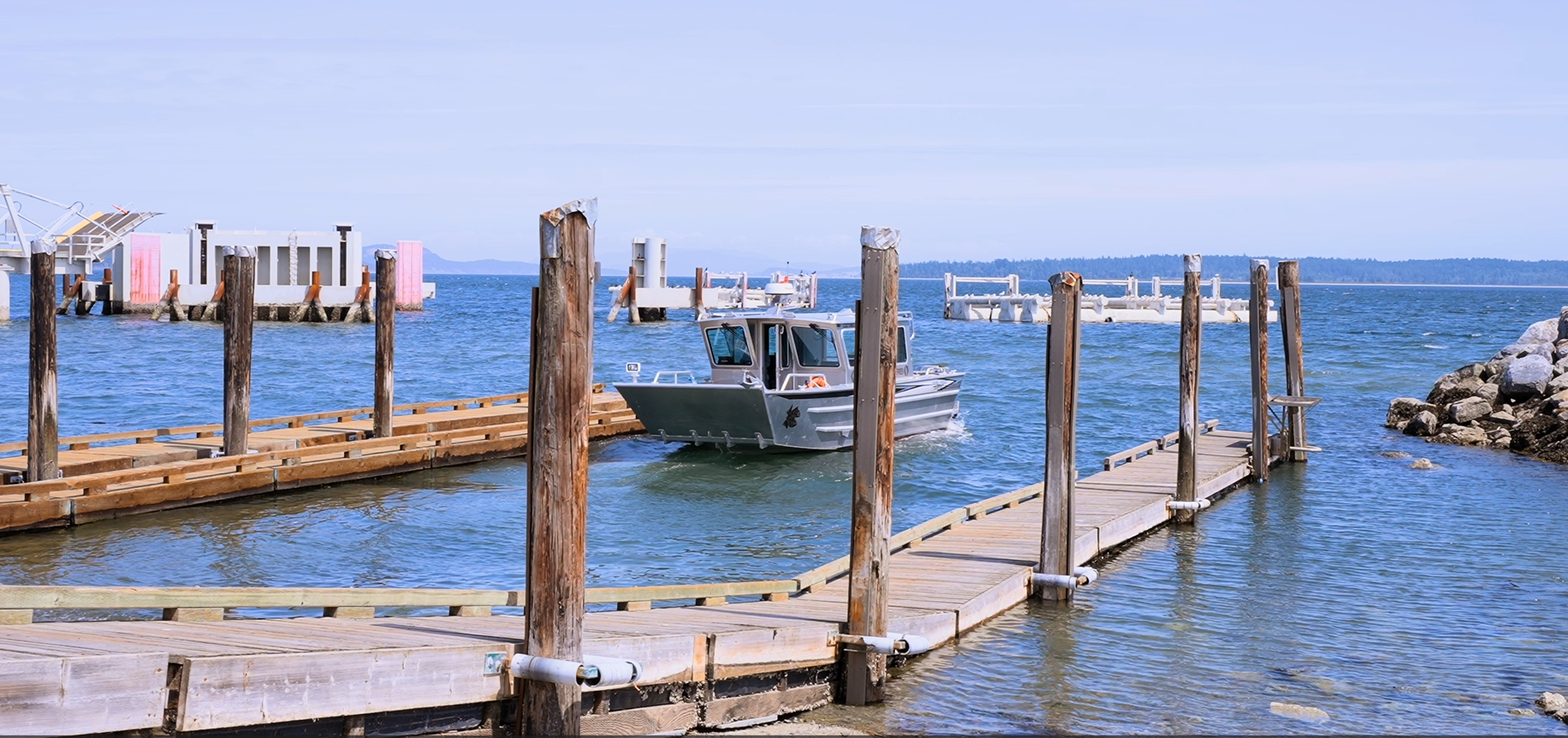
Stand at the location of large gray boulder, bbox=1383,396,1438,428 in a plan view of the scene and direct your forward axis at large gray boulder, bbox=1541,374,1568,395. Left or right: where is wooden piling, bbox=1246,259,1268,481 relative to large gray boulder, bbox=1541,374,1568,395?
right

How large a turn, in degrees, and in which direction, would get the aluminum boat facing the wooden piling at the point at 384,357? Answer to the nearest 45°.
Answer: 0° — it already faces it

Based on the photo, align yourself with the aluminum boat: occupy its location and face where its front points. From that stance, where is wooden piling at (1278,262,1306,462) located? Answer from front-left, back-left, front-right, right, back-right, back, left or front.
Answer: back-left

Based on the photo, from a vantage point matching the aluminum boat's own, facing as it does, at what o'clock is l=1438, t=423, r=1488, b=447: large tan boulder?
The large tan boulder is roughly at 7 o'clock from the aluminum boat.

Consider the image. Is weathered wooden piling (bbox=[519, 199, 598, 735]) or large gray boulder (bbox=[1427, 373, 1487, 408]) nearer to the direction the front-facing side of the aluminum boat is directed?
the weathered wooden piling

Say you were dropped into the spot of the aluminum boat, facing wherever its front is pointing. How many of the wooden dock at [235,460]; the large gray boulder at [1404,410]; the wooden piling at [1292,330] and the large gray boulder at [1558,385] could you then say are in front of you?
1

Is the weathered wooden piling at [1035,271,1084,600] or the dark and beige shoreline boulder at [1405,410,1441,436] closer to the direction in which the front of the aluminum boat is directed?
the weathered wooden piling

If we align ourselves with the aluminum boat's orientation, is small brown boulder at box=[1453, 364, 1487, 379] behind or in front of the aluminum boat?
behind

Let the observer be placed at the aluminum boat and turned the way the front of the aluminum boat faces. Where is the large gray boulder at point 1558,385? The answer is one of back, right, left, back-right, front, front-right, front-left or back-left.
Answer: back-left

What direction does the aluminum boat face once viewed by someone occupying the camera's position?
facing the viewer and to the left of the viewer

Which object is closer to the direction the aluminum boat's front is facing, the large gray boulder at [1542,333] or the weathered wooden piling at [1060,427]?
the weathered wooden piling

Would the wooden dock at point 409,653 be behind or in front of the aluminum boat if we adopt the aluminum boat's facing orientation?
in front

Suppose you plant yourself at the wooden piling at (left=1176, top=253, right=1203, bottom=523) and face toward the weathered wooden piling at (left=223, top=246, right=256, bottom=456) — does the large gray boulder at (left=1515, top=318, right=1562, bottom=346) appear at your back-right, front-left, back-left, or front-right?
back-right

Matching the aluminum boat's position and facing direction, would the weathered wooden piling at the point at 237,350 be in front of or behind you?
in front

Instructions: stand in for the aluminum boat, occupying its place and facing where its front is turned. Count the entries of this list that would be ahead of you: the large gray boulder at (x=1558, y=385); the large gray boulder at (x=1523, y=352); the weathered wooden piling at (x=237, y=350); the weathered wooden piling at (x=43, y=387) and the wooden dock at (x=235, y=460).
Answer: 3
